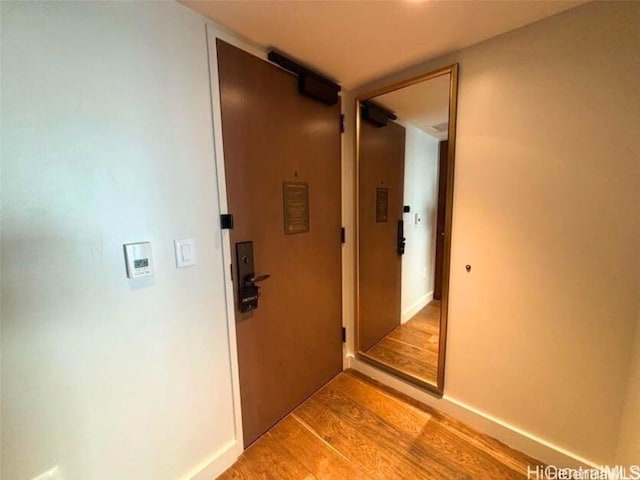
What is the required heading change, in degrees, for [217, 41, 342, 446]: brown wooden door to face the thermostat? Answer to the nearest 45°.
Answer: approximately 90° to its right

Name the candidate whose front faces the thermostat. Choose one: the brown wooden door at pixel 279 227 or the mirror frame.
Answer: the mirror frame

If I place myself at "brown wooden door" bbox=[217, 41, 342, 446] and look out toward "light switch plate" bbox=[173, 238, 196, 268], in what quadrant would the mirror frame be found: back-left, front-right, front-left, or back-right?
back-left

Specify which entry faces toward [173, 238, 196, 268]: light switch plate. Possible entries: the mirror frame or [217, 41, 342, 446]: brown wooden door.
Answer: the mirror frame

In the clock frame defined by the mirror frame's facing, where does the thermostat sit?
The thermostat is roughly at 12 o'clock from the mirror frame.

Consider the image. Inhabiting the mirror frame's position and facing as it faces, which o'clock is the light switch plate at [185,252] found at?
The light switch plate is roughly at 12 o'clock from the mirror frame.

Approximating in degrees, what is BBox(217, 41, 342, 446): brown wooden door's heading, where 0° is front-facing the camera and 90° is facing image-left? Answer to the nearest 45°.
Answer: approximately 315°
